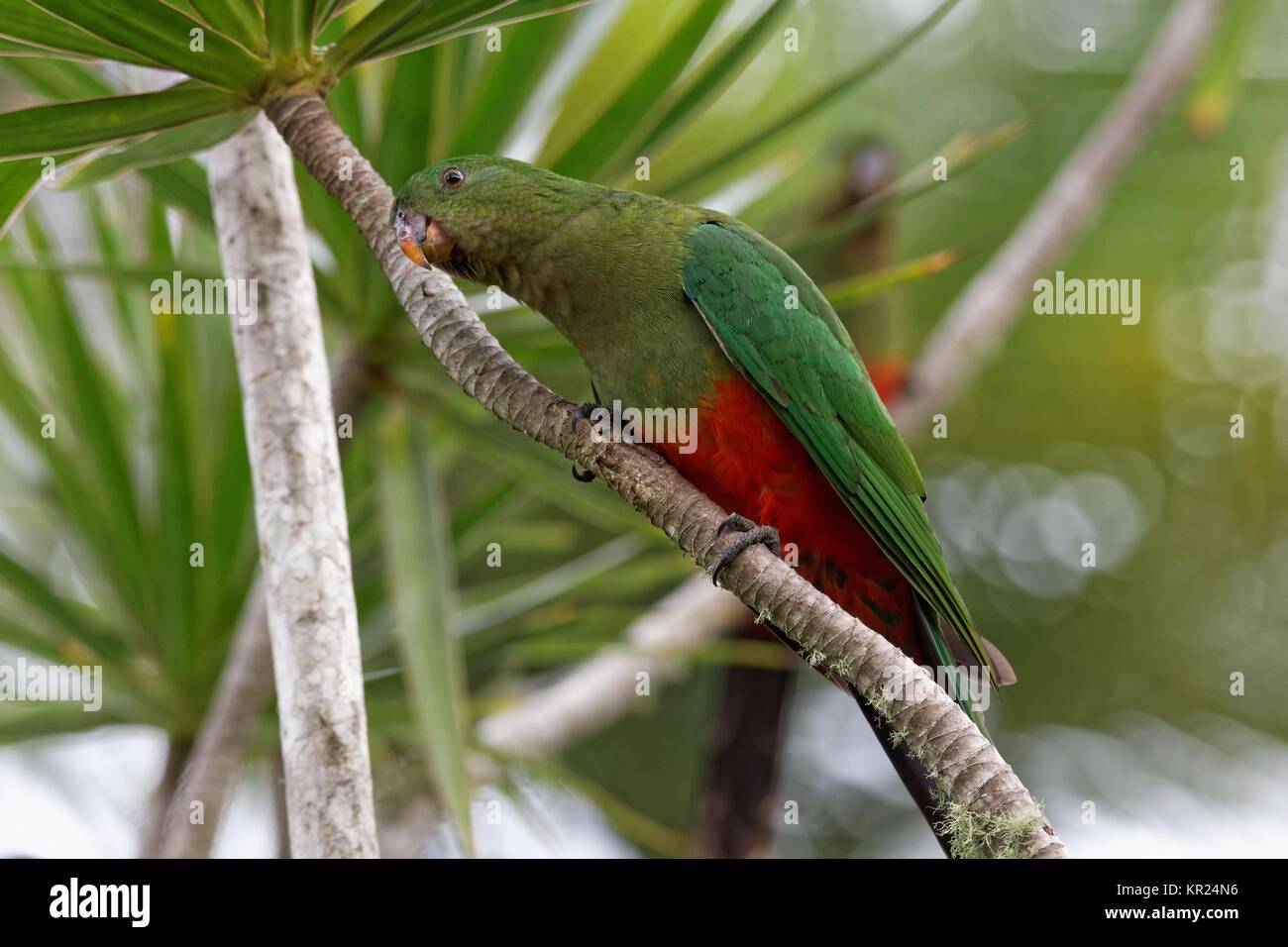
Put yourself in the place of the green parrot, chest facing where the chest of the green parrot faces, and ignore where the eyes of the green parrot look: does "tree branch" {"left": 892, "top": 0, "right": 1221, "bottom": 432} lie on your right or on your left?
on your right

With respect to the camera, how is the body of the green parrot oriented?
to the viewer's left

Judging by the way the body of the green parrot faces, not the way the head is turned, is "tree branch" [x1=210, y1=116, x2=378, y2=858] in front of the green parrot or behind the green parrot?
in front

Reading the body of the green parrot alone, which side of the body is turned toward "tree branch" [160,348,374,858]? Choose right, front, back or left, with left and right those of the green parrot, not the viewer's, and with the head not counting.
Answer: front
